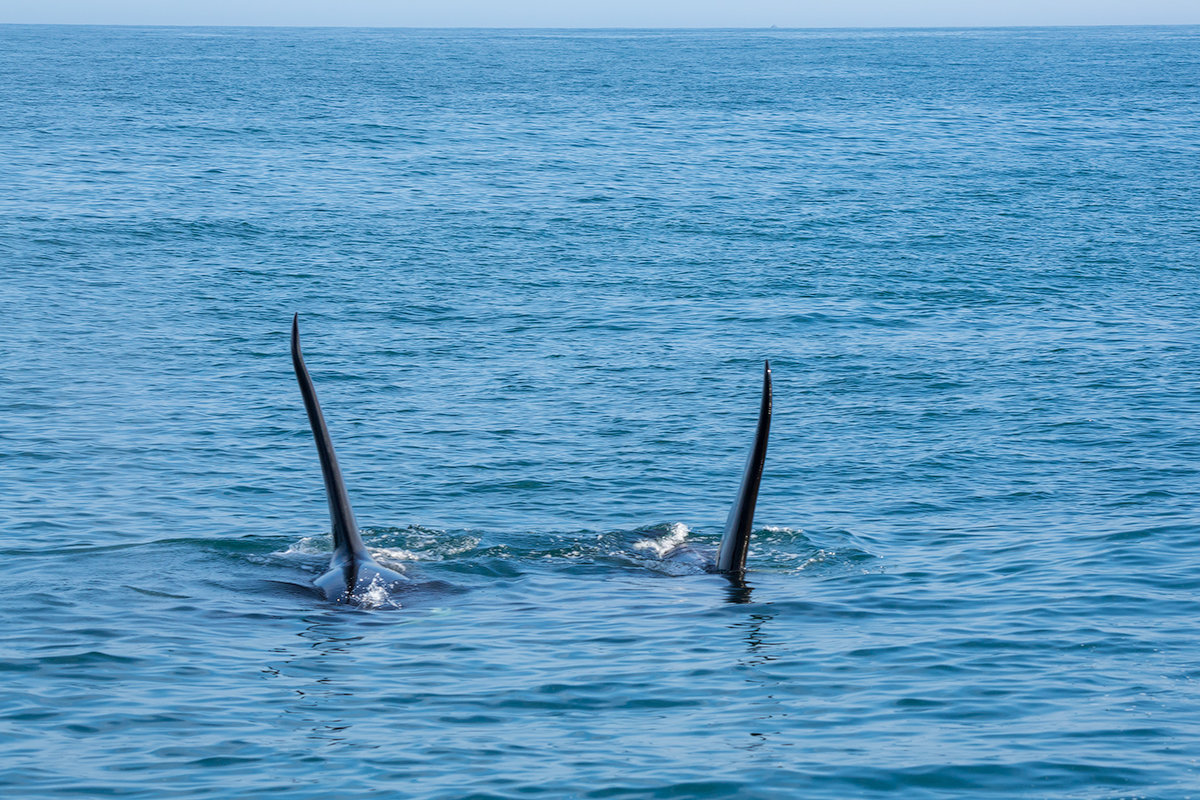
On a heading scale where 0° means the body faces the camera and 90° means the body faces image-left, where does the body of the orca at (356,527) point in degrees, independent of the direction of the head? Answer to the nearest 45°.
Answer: approximately 180°
